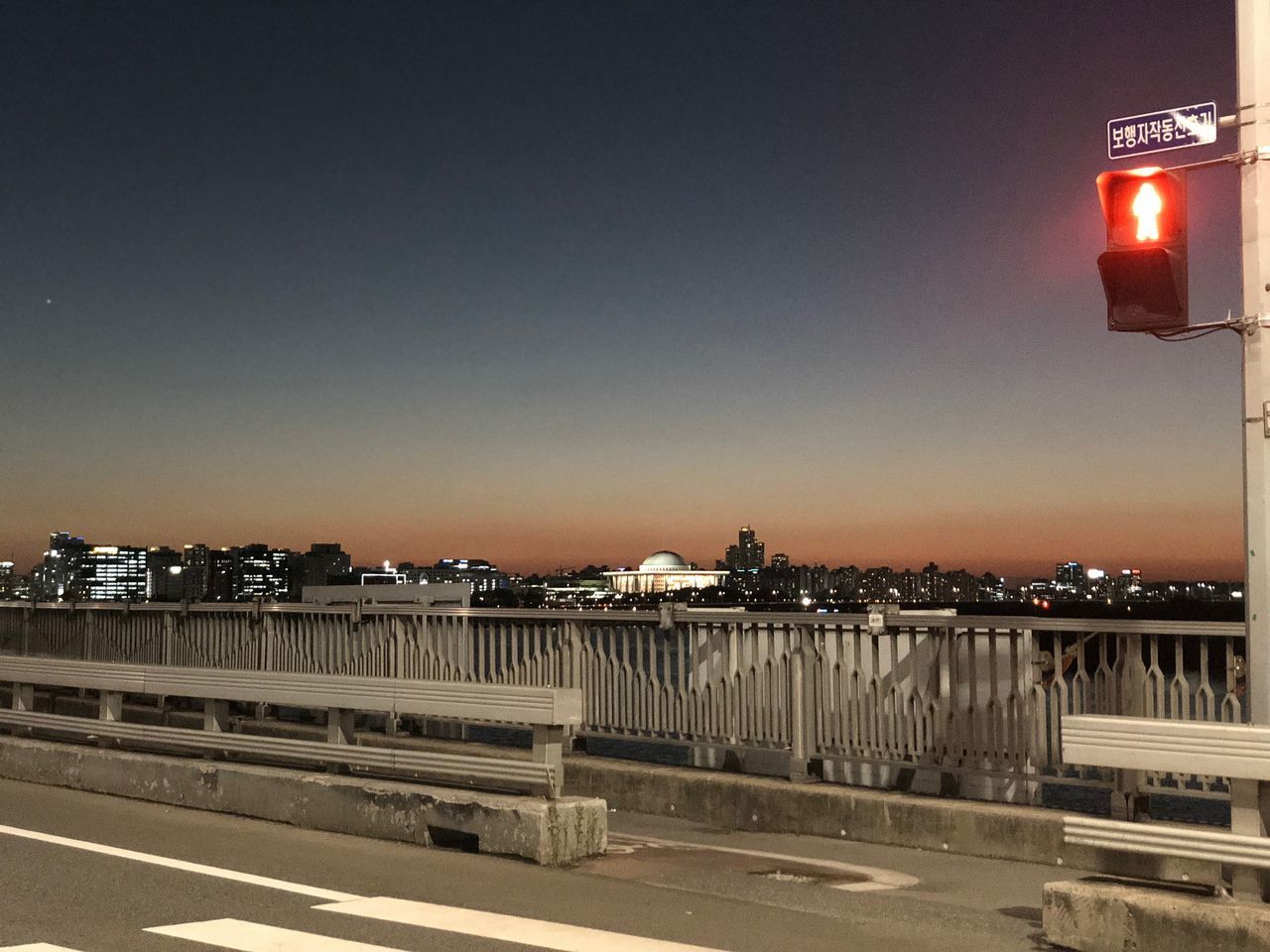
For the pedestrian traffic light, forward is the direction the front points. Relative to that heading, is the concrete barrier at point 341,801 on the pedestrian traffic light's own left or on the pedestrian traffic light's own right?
on the pedestrian traffic light's own right

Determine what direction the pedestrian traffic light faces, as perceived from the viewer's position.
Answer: facing the viewer

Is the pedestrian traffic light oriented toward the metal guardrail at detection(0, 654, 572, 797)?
no
